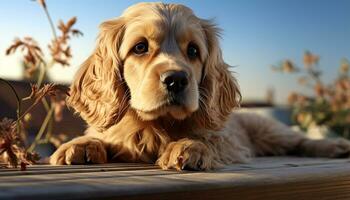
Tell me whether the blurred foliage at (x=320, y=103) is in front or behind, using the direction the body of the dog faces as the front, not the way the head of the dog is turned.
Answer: behind

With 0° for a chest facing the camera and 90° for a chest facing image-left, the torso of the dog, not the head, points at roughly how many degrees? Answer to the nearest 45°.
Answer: approximately 45°
